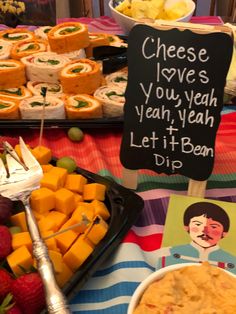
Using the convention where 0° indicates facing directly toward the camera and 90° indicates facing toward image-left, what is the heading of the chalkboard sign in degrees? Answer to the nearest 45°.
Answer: approximately 0°

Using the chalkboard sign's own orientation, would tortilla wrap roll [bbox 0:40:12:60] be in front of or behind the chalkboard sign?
behind

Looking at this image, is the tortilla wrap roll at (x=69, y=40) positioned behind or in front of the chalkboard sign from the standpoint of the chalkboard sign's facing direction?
behind

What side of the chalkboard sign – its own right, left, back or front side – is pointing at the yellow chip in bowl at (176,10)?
back

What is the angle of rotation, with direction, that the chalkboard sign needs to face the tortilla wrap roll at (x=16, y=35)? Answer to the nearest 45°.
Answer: approximately 135° to its right

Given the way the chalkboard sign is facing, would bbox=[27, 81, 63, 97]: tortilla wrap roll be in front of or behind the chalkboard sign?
behind
